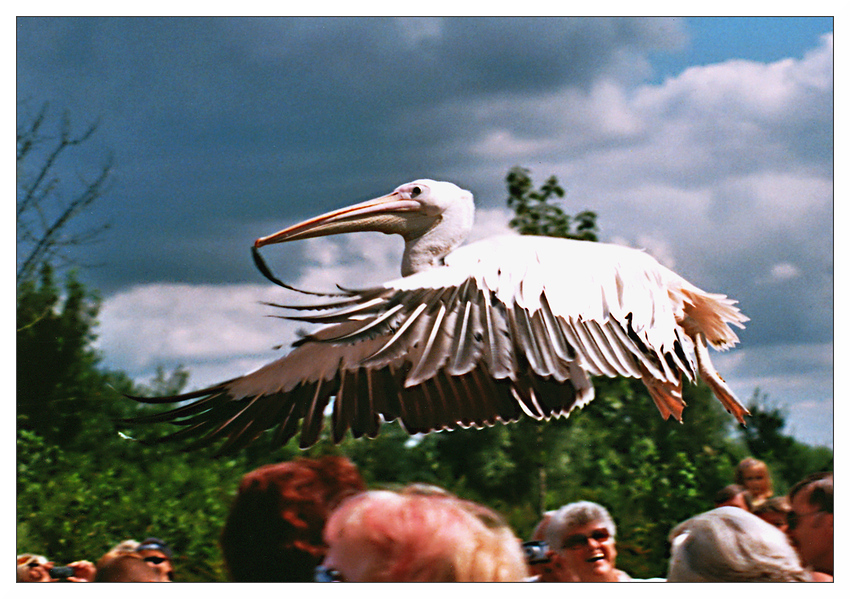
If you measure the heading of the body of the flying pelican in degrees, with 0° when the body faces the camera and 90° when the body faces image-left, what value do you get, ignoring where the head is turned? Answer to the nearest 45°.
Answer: approximately 90°
